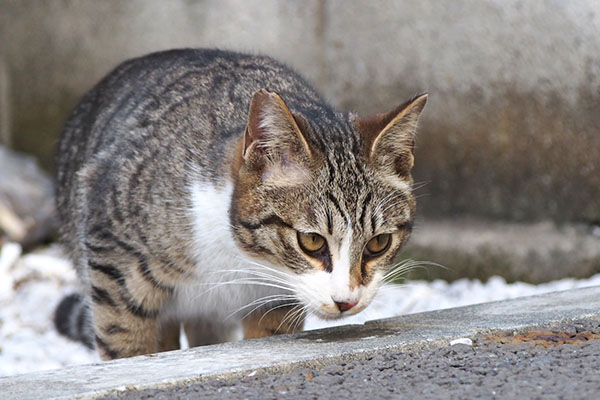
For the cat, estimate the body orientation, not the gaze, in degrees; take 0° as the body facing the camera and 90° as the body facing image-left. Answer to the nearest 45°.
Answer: approximately 315°
